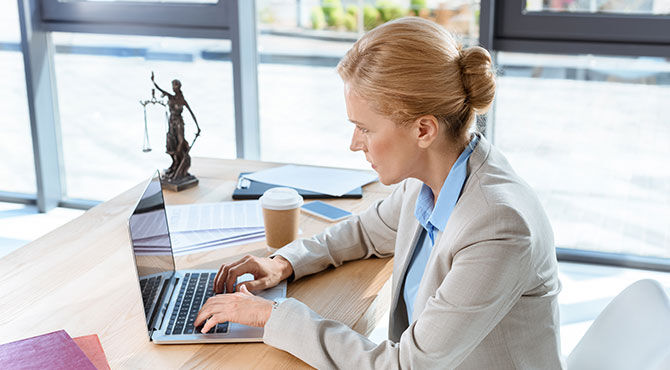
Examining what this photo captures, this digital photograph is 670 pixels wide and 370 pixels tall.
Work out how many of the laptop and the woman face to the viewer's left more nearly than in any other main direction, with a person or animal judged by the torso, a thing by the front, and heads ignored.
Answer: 1

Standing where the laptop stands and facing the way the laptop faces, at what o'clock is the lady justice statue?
The lady justice statue is roughly at 9 o'clock from the laptop.

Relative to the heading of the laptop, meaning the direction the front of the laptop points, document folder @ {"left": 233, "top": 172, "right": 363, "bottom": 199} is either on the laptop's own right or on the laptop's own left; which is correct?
on the laptop's own left

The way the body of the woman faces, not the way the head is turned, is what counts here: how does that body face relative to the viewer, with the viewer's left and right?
facing to the left of the viewer

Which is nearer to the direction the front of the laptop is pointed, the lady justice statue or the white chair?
the white chair

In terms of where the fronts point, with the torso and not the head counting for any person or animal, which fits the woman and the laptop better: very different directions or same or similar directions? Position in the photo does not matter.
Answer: very different directions

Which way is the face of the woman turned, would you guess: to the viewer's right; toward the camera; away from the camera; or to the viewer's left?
to the viewer's left

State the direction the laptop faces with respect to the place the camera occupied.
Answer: facing to the right of the viewer
